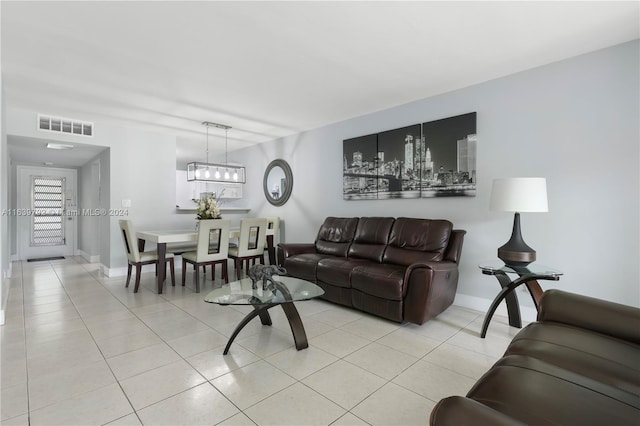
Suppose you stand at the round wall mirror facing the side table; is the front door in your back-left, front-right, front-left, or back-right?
back-right

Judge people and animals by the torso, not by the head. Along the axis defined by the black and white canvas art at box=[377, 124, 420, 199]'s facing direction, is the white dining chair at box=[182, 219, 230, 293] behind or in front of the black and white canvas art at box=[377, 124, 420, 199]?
in front

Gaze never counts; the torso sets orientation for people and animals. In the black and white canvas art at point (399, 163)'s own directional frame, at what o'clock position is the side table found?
The side table is roughly at 9 o'clock from the black and white canvas art.

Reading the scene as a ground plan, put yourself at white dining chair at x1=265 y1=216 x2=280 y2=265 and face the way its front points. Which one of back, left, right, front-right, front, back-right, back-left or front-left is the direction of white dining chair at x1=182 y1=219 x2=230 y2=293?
front

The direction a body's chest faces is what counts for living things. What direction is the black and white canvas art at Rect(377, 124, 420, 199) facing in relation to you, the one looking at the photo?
facing the viewer and to the left of the viewer

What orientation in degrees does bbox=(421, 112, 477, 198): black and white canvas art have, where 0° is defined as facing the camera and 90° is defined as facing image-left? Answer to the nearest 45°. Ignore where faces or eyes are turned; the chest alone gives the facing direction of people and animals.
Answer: approximately 45°

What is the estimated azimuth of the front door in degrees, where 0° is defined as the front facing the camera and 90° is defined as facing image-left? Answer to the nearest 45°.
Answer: approximately 0°

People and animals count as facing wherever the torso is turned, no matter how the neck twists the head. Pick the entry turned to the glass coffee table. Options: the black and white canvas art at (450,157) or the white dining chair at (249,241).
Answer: the black and white canvas art

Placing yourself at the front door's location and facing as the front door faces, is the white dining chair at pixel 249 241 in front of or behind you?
in front

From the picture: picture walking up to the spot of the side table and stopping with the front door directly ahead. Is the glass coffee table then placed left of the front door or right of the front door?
left

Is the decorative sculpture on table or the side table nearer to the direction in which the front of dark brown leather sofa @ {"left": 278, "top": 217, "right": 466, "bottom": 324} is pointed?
the decorative sculpture on table

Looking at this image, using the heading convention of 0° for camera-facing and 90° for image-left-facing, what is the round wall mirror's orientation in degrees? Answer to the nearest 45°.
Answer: approximately 45°

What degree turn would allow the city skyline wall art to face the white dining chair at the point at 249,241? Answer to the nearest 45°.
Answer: approximately 45° to its right
